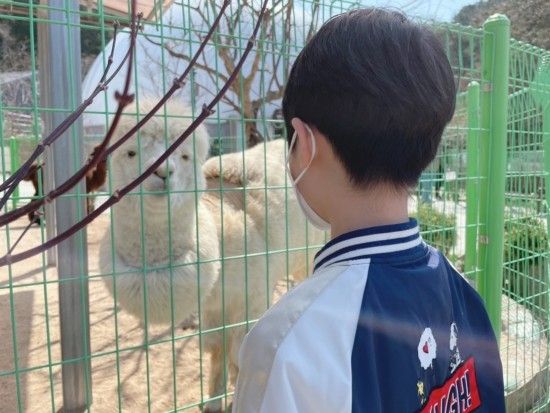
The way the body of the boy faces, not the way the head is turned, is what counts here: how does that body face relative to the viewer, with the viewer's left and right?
facing away from the viewer and to the left of the viewer

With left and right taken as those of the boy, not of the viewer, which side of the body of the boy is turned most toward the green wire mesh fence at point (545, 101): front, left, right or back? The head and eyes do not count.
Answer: right

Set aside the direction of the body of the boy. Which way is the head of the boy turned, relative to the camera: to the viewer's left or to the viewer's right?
to the viewer's left

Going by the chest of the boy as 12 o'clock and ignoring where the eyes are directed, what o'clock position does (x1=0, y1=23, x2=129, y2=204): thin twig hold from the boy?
The thin twig is roughly at 9 o'clock from the boy.

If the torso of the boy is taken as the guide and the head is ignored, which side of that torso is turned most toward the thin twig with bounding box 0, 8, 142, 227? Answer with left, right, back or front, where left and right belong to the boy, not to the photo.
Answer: left

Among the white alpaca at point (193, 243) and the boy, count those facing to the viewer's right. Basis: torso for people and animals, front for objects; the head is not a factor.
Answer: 0

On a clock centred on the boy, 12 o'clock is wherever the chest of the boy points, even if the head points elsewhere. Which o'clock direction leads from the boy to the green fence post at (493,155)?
The green fence post is roughly at 2 o'clock from the boy.

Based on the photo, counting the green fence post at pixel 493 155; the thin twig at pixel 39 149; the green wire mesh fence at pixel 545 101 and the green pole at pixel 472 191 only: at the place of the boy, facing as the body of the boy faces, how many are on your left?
1

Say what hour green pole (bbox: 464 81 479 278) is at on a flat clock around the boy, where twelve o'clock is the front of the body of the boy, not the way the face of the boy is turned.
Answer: The green pole is roughly at 2 o'clock from the boy.
